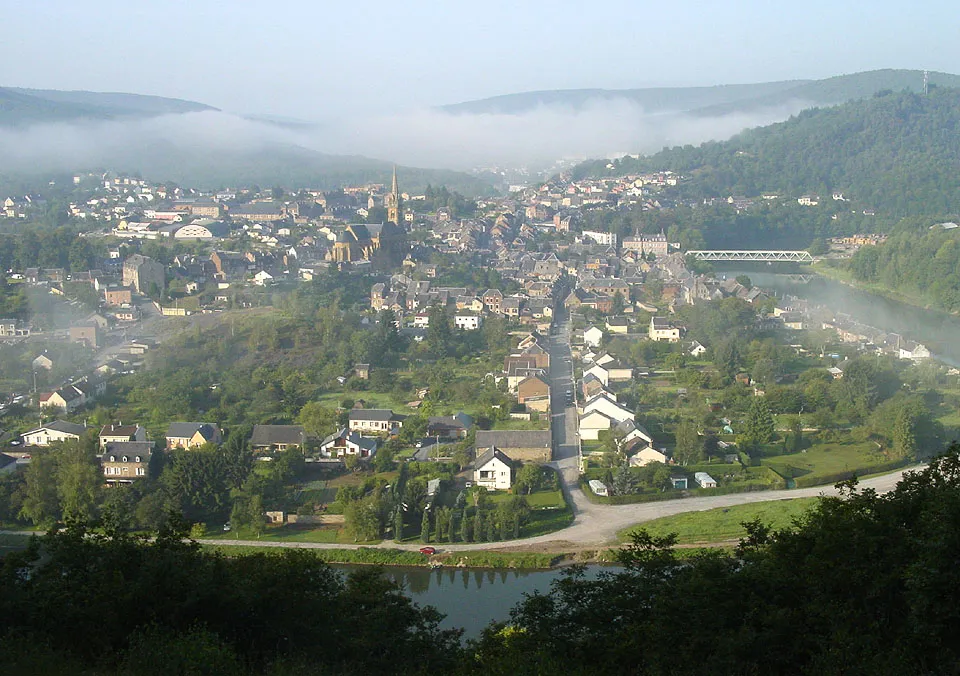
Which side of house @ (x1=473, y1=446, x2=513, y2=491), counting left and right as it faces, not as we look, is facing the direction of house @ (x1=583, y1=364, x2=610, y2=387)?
back

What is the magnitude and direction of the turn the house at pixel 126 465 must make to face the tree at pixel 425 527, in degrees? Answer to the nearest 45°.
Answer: approximately 45° to its left

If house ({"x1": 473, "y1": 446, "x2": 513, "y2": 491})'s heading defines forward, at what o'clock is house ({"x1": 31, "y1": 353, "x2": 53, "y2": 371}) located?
house ({"x1": 31, "y1": 353, "x2": 53, "y2": 371}) is roughly at 4 o'clock from house ({"x1": 473, "y1": 446, "x2": 513, "y2": 491}).

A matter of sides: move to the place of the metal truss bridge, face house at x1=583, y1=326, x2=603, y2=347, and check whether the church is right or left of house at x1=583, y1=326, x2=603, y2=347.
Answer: right

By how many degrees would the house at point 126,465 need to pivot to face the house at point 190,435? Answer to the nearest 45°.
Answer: approximately 135° to its left

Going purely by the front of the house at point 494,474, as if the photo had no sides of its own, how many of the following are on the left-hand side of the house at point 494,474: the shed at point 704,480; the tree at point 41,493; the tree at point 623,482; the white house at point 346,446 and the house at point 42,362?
2

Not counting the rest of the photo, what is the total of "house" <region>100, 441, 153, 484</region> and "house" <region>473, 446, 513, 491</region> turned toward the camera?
2

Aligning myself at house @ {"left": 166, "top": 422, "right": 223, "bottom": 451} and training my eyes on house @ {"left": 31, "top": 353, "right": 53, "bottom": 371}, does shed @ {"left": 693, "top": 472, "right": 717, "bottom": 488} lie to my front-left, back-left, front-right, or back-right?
back-right

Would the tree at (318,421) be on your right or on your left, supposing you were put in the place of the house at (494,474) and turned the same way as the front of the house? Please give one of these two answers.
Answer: on your right

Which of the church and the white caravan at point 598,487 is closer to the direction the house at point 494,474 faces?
the white caravan

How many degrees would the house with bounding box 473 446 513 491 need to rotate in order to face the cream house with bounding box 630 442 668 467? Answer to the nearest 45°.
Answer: approximately 90° to its left

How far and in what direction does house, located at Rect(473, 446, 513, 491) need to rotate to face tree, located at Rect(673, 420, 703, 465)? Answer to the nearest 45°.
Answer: approximately 90° to its left

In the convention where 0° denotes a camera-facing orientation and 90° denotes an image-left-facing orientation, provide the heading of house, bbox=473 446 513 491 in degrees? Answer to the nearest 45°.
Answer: approximately 0°

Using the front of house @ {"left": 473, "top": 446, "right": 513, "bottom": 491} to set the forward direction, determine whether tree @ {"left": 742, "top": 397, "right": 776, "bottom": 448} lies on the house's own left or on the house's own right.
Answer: on the house's own left
